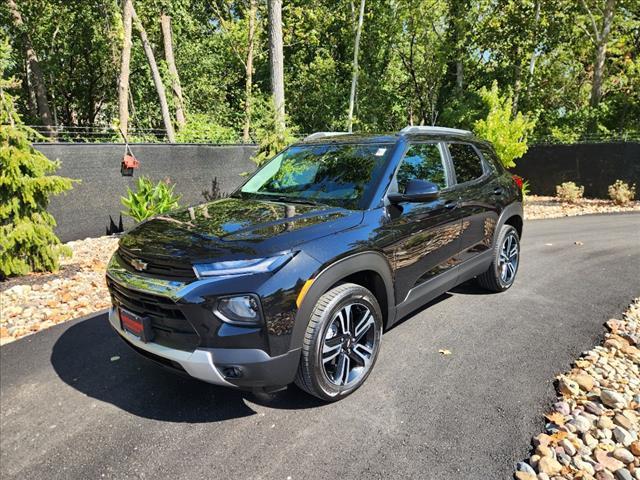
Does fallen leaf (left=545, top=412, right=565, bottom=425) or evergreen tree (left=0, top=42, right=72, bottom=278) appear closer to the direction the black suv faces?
the evergreen tree

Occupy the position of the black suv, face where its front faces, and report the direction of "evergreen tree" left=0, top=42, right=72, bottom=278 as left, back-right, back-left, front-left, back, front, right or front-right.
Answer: right

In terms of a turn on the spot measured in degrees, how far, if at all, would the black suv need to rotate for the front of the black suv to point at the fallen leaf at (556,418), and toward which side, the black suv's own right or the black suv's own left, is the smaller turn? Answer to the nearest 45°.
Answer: approximately 135° to the black suv's own left

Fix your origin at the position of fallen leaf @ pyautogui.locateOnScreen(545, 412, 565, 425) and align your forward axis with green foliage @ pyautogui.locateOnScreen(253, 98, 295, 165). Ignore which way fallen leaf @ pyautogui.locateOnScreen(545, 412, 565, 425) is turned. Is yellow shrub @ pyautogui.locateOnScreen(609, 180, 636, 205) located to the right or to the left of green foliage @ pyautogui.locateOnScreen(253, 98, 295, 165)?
right

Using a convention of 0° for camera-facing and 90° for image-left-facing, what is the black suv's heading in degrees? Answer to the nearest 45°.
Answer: approximately 45°

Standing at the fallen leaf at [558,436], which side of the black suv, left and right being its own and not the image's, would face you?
left

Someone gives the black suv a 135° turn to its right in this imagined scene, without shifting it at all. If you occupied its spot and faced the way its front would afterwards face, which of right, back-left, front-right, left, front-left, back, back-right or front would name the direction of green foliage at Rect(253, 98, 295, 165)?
front

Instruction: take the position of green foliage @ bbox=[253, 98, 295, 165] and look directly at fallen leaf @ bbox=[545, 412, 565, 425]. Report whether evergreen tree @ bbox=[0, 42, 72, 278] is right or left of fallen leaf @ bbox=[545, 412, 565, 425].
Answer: right

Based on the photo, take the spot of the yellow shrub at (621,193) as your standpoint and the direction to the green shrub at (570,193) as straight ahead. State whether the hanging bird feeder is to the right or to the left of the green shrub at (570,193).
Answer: left

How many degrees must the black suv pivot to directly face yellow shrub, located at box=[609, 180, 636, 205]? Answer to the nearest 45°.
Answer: approximately 180°

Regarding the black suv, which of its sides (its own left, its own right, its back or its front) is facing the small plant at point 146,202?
right

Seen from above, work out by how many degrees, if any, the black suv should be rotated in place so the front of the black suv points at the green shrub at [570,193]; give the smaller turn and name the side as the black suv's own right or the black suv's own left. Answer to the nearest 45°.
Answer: approximately 180°

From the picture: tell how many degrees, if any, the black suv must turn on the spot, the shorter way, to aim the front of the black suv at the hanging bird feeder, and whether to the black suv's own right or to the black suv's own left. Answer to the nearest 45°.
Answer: approximately 90° to the black suv's own right
